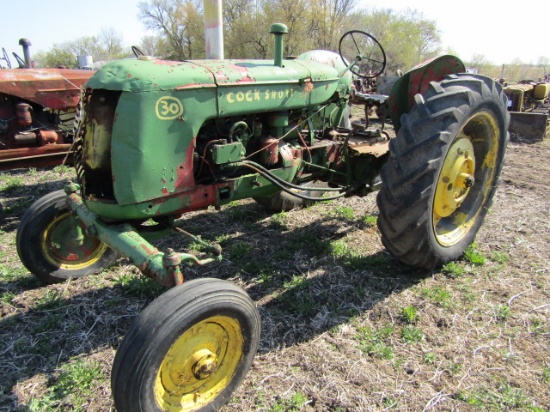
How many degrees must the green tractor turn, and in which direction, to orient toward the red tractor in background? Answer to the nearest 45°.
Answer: approximately 90° to its right

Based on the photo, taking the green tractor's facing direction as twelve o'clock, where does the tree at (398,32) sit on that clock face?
The tree is roughly at 5 o'clock from the green tractor.

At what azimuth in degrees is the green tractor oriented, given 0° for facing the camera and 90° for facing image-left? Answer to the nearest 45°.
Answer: approximately 45°
